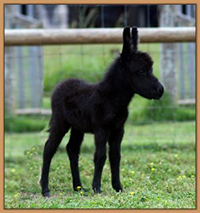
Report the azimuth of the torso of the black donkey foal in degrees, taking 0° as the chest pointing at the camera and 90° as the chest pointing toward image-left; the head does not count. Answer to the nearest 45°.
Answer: approximately 270°
